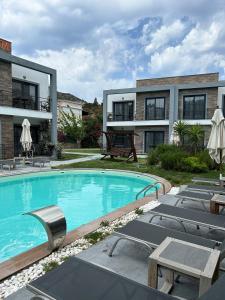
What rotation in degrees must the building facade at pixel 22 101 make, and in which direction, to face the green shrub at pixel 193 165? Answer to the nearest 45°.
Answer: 0° — it already faces it

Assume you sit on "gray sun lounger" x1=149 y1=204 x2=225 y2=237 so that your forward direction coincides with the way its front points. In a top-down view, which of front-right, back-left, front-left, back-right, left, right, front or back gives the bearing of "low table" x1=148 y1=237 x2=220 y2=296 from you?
back-left

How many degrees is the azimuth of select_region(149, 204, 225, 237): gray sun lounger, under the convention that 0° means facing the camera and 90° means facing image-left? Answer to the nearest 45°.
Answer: approximately 135°

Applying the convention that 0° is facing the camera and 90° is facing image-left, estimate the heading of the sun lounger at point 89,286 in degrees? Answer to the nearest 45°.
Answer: approximately 135°

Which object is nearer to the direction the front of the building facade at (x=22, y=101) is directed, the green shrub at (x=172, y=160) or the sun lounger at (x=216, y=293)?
the green shrub

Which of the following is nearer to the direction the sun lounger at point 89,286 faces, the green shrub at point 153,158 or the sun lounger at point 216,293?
the green shrub

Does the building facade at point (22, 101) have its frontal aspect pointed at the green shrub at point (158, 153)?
yes

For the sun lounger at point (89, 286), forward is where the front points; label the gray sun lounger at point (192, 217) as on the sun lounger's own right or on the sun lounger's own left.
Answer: on the sun lounger's own right

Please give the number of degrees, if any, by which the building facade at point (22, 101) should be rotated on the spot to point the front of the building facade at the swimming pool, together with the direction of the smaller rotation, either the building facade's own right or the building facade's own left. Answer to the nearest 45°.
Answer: approximately 45° to the building facade's own right

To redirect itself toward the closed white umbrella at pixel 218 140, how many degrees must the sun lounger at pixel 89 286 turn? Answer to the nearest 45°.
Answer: approximately 90° to its right
